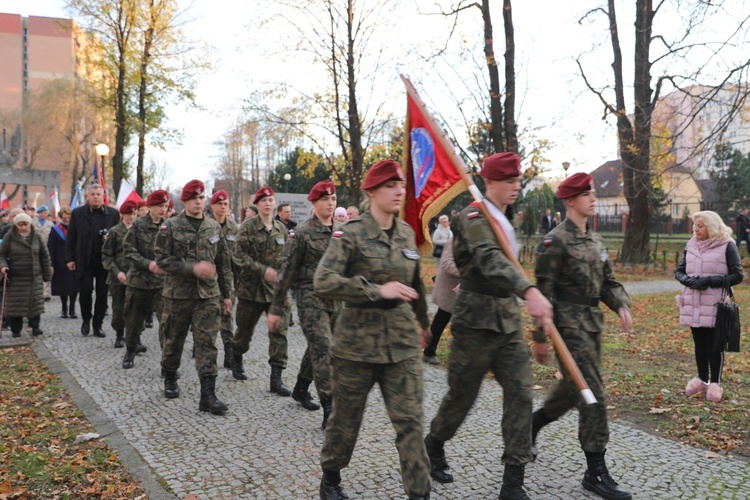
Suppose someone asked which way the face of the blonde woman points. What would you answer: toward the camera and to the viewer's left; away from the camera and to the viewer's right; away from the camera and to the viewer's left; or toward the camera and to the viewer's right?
toward the camera and to the viewer's left

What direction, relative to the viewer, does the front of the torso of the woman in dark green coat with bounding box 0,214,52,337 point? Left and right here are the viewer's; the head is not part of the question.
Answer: facing the viewer

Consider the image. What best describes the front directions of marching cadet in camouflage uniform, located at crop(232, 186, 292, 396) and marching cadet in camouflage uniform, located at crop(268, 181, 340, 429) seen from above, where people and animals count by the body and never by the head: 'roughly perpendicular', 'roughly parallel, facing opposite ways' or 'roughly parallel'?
roughly parallel

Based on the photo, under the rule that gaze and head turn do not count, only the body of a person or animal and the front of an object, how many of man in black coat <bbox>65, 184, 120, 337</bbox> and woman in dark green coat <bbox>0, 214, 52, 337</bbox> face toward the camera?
2

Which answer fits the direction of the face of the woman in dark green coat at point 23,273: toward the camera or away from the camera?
toward the camera

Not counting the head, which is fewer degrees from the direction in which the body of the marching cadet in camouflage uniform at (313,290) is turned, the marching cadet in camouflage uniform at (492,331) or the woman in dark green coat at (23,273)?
the marching cadet in camouflage uniform

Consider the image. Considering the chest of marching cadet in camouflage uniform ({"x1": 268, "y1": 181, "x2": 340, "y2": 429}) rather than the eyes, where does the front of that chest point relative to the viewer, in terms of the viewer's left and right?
facing the viewer and to the right of the viewer

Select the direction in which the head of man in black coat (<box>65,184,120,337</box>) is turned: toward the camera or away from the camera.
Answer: toward the camera

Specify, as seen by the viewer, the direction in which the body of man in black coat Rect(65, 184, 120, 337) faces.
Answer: toward the camera

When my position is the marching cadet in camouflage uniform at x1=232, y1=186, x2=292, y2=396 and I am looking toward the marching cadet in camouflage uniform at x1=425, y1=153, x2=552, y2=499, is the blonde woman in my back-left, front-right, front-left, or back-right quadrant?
front-left

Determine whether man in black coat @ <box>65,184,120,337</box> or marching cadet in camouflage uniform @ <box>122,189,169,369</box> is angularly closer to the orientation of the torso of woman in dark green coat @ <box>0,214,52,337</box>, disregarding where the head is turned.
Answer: the marching cadet in camouflage uniform

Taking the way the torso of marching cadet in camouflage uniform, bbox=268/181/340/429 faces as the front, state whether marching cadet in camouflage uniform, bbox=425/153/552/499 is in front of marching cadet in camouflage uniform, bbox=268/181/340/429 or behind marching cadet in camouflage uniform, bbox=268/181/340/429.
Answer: in front
